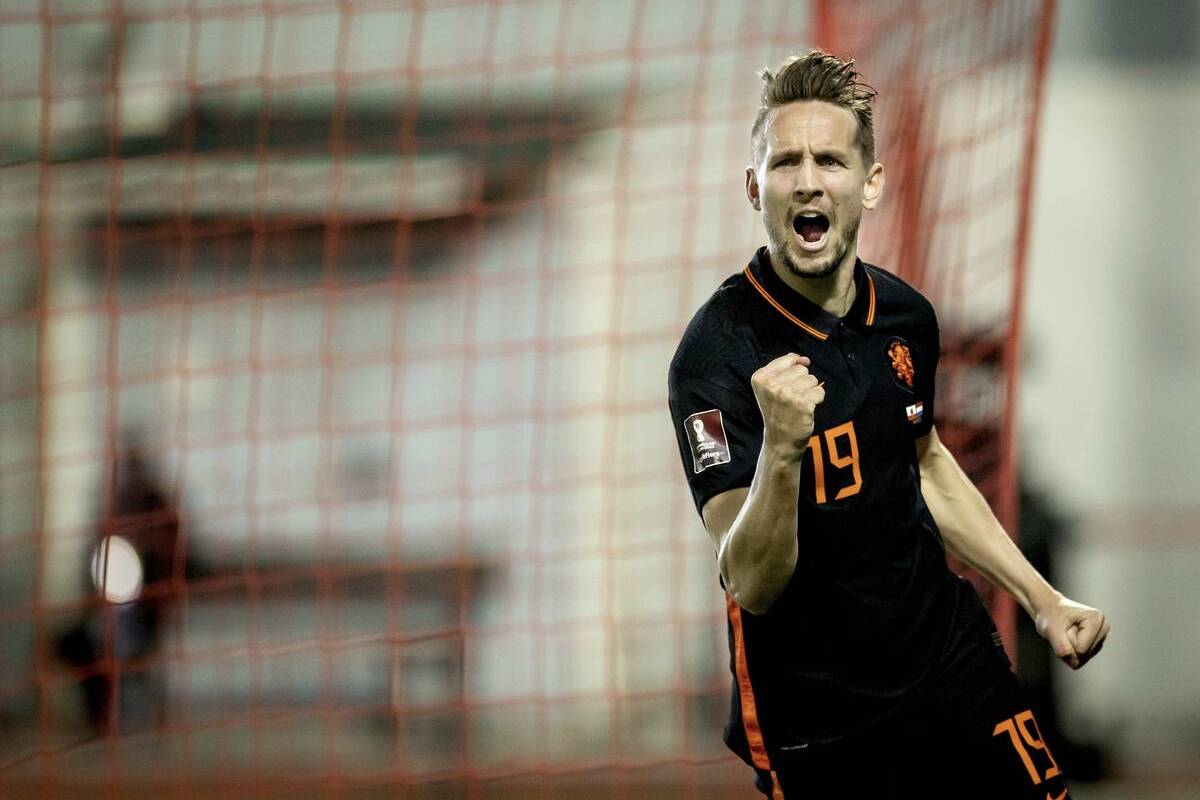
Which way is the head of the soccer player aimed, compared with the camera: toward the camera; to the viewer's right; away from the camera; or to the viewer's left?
toward the camera

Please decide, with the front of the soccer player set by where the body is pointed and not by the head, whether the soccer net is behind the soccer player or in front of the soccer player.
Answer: behind

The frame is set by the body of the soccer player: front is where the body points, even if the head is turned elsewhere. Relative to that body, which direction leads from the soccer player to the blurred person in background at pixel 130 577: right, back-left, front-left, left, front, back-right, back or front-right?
back
